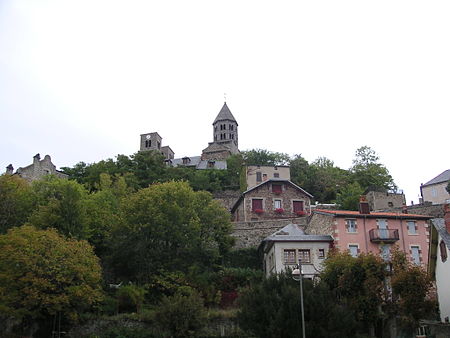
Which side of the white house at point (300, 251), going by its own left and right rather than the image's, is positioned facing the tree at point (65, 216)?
right

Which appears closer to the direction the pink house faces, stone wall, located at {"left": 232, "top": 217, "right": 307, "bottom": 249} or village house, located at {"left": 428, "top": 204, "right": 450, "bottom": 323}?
the village house

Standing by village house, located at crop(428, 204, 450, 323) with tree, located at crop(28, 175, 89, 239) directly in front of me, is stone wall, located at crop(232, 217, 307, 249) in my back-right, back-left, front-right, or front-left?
front-right

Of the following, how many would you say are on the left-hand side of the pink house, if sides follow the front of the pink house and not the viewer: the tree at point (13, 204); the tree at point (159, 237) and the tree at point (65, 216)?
0

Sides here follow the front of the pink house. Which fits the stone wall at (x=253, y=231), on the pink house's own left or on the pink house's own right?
on the pink house's own right

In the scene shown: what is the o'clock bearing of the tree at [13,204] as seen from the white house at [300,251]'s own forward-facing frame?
The tree is roughly at 3 o'clock from the white house.

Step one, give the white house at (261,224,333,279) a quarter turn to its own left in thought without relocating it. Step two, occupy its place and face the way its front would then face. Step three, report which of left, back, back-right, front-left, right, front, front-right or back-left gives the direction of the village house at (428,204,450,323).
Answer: front-right

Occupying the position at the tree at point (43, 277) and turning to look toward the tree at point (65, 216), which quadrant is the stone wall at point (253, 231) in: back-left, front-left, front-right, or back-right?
front-right

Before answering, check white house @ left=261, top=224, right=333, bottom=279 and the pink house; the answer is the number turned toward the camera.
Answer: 2

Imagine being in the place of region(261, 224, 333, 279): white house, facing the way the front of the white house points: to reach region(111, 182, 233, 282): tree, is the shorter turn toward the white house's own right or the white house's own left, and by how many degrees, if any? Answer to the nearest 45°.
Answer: approximately 90° to the white house's own right

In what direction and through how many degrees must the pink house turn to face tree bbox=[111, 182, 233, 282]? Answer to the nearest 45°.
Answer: approximately 90° to its right

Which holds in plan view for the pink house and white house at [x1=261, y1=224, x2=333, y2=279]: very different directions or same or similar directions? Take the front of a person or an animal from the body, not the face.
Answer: same or similar directions

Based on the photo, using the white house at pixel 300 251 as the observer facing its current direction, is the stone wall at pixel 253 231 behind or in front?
behind

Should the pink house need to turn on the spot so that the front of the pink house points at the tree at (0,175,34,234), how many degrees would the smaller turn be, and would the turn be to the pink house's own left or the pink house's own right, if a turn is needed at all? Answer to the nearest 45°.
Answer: approximately 90° to the pink house's own right

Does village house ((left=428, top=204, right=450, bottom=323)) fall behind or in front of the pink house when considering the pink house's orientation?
in front

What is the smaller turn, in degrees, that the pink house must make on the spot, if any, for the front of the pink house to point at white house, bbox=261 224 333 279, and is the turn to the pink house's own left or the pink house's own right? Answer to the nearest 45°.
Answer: approximately 45° to the pink house's own right

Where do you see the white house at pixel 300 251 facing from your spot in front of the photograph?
facing the viewer
